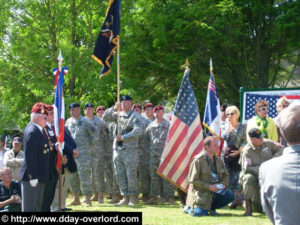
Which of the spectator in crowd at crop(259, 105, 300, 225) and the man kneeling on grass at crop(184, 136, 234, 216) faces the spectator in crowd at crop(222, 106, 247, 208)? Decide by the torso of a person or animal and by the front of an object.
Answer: the spectator in crowd at crop(259, 105, 300, 225)

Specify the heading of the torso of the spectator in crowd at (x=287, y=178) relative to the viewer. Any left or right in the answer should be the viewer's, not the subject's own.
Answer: facing away from the viewer

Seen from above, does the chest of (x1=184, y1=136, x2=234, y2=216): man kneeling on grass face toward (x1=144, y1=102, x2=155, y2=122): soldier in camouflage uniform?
no

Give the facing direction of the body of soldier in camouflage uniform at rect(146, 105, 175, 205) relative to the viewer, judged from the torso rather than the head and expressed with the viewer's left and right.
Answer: facing the viewer

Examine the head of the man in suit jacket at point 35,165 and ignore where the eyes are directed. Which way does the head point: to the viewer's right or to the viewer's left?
to the viewer's right

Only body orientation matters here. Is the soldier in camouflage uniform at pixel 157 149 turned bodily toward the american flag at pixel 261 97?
no

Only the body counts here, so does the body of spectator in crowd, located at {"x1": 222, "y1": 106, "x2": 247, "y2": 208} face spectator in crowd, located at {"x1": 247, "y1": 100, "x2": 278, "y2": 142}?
no

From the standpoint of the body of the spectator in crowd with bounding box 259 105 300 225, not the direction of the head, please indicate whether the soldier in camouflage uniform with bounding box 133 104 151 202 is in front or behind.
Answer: in front

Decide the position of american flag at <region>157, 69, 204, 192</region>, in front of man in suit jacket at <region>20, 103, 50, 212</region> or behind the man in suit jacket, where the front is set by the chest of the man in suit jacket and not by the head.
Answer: in front

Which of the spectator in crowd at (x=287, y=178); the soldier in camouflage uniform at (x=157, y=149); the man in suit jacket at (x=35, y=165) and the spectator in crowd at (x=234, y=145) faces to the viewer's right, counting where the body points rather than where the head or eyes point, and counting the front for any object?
the man in suit jacket

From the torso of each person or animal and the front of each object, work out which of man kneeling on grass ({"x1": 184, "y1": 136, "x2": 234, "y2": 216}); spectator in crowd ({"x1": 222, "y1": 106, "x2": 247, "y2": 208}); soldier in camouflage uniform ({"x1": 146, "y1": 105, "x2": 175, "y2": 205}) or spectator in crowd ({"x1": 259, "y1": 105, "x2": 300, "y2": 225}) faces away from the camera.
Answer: spectator in crowd ({"x1": 259, "y1": 105, "x2": 300, "y2": 225})

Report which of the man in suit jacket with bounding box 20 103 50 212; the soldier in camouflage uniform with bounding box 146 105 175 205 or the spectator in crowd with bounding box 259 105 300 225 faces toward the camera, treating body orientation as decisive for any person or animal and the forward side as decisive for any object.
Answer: the soldier in camouflage uniform

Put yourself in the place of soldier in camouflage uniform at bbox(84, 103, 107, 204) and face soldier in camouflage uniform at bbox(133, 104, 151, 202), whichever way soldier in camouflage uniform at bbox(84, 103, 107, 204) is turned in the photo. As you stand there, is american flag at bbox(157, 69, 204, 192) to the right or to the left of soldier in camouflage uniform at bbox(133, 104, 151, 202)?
right

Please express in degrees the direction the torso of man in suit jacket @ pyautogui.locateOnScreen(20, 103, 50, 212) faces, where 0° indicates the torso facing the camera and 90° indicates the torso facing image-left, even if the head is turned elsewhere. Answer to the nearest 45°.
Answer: approximately 270°

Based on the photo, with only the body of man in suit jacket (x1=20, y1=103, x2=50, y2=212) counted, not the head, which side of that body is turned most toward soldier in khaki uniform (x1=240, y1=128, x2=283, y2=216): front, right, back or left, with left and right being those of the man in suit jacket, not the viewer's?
front

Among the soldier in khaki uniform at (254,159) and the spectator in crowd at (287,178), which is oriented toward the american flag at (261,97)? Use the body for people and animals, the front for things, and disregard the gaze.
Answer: the spectator in crowd

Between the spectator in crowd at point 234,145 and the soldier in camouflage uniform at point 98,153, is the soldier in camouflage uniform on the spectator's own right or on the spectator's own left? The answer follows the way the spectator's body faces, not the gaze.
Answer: on the spectator's own right
